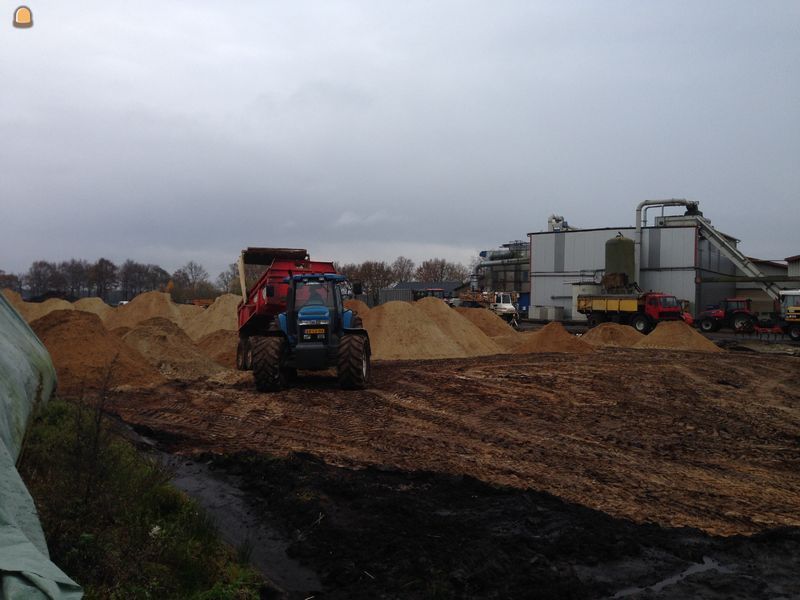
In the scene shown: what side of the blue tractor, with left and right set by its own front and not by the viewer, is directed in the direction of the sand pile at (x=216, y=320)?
back

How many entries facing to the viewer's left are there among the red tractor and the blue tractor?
1

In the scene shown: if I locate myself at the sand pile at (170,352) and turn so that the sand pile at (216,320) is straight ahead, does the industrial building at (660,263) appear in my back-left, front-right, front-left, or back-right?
front-right

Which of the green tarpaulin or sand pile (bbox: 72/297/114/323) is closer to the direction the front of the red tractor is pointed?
the sand pile

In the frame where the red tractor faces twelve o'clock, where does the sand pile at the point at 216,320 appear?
The sand pile is roughly at 11 o'clock from the red tractor.

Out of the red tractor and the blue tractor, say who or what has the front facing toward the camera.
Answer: the blue tractor

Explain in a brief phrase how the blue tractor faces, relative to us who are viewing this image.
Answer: facing the viewer

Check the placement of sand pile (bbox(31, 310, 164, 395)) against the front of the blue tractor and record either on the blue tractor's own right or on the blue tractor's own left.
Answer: on the blue tractor's own right

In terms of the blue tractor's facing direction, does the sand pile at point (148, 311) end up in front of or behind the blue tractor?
behind

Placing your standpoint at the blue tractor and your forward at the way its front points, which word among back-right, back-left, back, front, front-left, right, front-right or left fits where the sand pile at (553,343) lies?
back-left

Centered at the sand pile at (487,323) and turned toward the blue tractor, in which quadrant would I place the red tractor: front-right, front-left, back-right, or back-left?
back-left

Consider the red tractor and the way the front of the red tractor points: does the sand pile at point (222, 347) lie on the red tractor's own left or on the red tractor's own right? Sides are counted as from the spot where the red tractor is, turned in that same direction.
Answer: on the red tractor's own left

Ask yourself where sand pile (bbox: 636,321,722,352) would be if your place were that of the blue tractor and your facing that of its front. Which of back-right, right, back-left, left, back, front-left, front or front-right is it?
back-left

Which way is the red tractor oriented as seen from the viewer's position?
to the viewer's left
